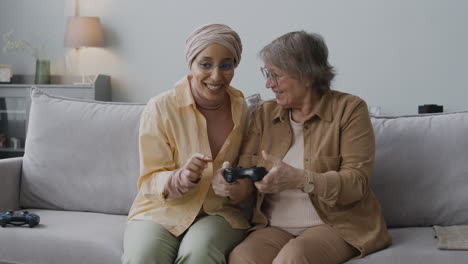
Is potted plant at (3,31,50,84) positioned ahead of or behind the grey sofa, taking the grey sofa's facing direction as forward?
behind

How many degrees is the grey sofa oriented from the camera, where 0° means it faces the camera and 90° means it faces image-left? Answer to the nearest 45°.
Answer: approximately 0°

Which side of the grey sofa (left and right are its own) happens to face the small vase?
back

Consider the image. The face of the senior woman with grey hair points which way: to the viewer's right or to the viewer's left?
to the viewer's left
